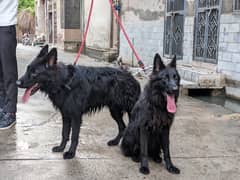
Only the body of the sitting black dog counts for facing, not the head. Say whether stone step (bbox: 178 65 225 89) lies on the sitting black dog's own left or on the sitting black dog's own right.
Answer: on the sitting black dog's own left

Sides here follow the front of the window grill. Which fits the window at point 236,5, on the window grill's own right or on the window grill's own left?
on the window grill's own left

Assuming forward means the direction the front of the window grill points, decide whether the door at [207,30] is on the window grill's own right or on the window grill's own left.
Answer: on the window grill's own left

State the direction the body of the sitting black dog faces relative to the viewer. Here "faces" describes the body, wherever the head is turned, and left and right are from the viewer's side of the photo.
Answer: facing the viewer and to the right of the viewer

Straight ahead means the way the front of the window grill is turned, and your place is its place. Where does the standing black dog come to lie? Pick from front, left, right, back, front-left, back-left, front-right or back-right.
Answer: front-left

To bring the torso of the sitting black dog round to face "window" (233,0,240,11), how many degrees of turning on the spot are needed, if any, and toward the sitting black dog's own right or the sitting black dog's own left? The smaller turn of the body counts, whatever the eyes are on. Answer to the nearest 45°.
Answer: approximately 135° to the sitting black dog's own left

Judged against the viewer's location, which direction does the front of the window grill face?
facing the viewer and to the left of the viewer

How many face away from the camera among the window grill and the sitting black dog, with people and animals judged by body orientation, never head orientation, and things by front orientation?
0
